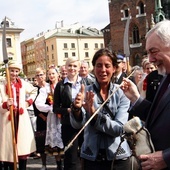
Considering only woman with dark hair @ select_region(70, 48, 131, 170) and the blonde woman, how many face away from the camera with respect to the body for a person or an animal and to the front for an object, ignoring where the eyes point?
0

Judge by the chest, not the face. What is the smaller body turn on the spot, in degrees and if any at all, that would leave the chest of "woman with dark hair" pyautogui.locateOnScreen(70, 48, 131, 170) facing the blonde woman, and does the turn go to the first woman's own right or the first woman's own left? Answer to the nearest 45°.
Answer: approximately 180°

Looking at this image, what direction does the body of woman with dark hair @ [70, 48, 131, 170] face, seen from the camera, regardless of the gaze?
toward the camera
